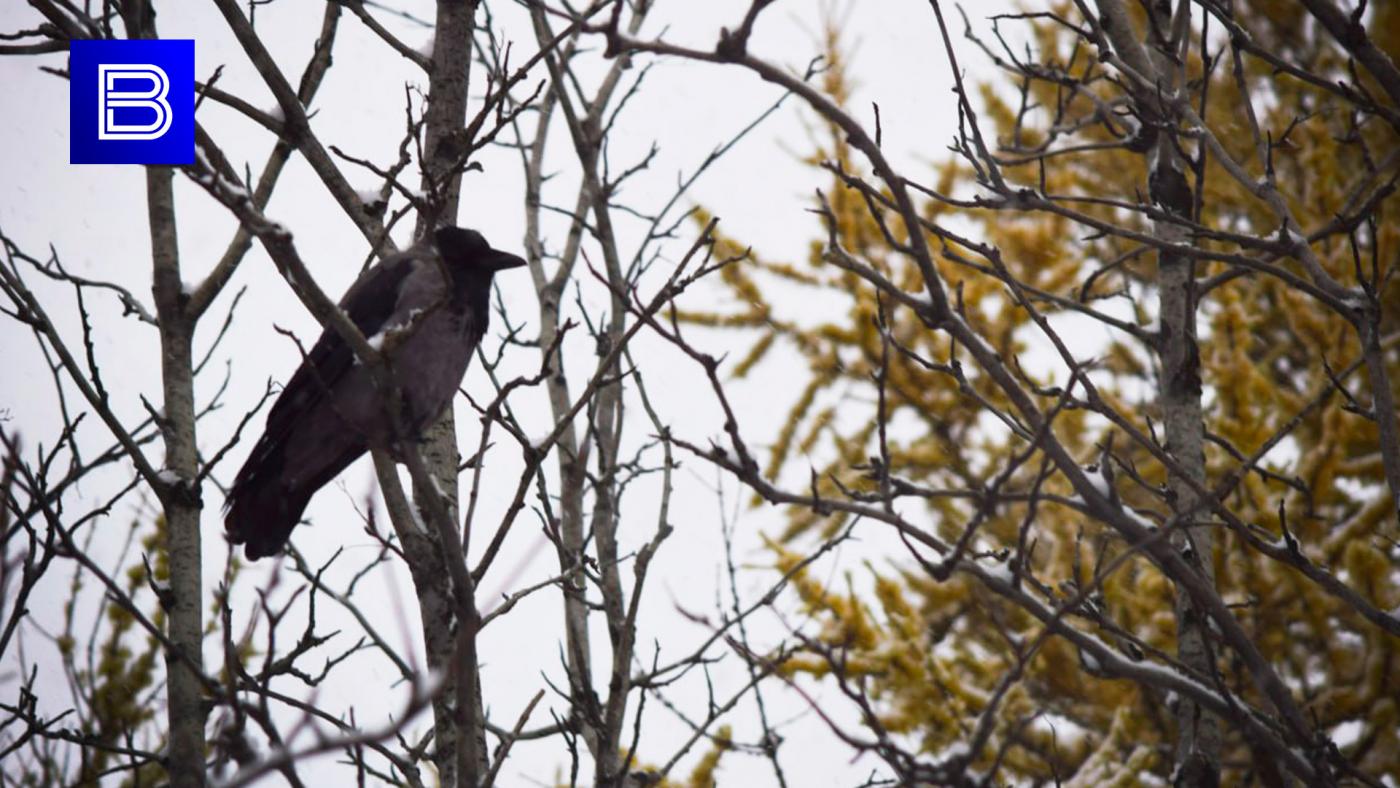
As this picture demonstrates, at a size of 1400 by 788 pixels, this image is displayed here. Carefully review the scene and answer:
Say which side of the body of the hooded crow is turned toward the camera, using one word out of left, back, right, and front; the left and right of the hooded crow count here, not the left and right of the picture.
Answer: right
